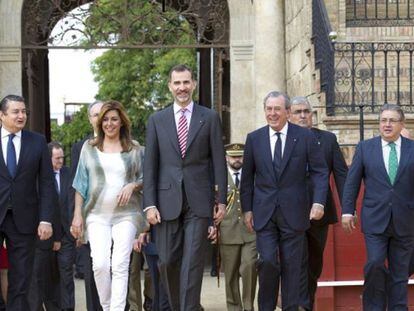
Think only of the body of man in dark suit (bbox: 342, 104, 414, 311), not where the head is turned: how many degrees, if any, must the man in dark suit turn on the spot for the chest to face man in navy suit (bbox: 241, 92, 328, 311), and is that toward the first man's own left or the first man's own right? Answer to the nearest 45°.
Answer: approximately 90° to the first man's own right

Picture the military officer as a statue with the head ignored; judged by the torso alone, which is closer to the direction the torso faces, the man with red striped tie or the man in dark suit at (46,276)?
the man with red striped tie

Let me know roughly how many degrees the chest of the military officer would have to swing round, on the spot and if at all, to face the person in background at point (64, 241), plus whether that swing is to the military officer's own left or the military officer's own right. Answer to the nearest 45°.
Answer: approximately 90° to the military officer's own right

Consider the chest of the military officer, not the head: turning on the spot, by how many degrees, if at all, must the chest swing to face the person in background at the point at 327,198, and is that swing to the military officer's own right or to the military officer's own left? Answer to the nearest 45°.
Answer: approximately 45° to the military officer's own left

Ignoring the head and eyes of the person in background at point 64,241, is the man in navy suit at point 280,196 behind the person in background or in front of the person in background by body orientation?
in front
